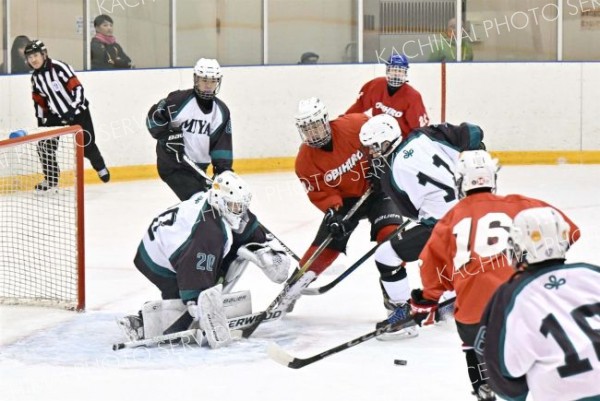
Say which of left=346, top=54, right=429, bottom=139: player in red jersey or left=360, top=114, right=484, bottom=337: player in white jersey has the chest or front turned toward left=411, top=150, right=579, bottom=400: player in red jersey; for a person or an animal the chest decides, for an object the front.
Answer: left=346, top=54, right=429, bottom=139: player in red jersey

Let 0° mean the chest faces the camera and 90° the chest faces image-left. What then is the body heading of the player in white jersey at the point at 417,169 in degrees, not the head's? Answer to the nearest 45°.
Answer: approximately 90°

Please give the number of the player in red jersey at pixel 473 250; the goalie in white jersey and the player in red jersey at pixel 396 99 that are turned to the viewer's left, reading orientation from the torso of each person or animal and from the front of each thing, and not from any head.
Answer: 0

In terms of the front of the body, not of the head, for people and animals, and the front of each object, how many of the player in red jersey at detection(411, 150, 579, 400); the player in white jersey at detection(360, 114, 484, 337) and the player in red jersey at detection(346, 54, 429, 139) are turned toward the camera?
1

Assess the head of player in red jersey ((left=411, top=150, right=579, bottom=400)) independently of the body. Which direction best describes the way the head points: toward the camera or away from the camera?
away from the camera

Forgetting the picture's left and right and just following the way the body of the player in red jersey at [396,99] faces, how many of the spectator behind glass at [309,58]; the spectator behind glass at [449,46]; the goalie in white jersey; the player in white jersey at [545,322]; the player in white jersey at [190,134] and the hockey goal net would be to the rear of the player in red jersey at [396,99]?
2

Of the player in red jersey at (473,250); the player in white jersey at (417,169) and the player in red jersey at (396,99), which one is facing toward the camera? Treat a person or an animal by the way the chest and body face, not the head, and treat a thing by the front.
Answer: the player in red jersey at (396,99)

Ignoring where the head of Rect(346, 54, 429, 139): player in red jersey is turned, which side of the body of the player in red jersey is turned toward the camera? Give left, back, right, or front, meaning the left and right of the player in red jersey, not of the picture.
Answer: front

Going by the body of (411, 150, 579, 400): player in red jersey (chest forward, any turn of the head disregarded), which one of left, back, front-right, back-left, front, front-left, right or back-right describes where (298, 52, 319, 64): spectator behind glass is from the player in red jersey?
front

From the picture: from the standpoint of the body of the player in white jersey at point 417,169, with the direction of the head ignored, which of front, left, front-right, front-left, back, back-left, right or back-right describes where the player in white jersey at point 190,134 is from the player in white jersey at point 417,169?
front-right

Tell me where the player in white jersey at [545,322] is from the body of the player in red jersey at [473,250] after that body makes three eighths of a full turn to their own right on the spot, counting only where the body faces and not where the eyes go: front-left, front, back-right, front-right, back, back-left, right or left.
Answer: front-right

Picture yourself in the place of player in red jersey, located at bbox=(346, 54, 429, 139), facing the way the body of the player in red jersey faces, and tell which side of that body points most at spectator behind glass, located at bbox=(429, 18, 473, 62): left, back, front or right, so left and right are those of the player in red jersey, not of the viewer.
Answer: back

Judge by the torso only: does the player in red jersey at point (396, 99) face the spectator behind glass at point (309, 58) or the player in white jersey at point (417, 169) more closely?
the player in white jersey

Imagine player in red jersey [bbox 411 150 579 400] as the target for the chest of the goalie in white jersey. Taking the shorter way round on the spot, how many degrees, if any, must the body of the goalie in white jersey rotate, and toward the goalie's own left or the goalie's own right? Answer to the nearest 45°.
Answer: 0° — they already face them
